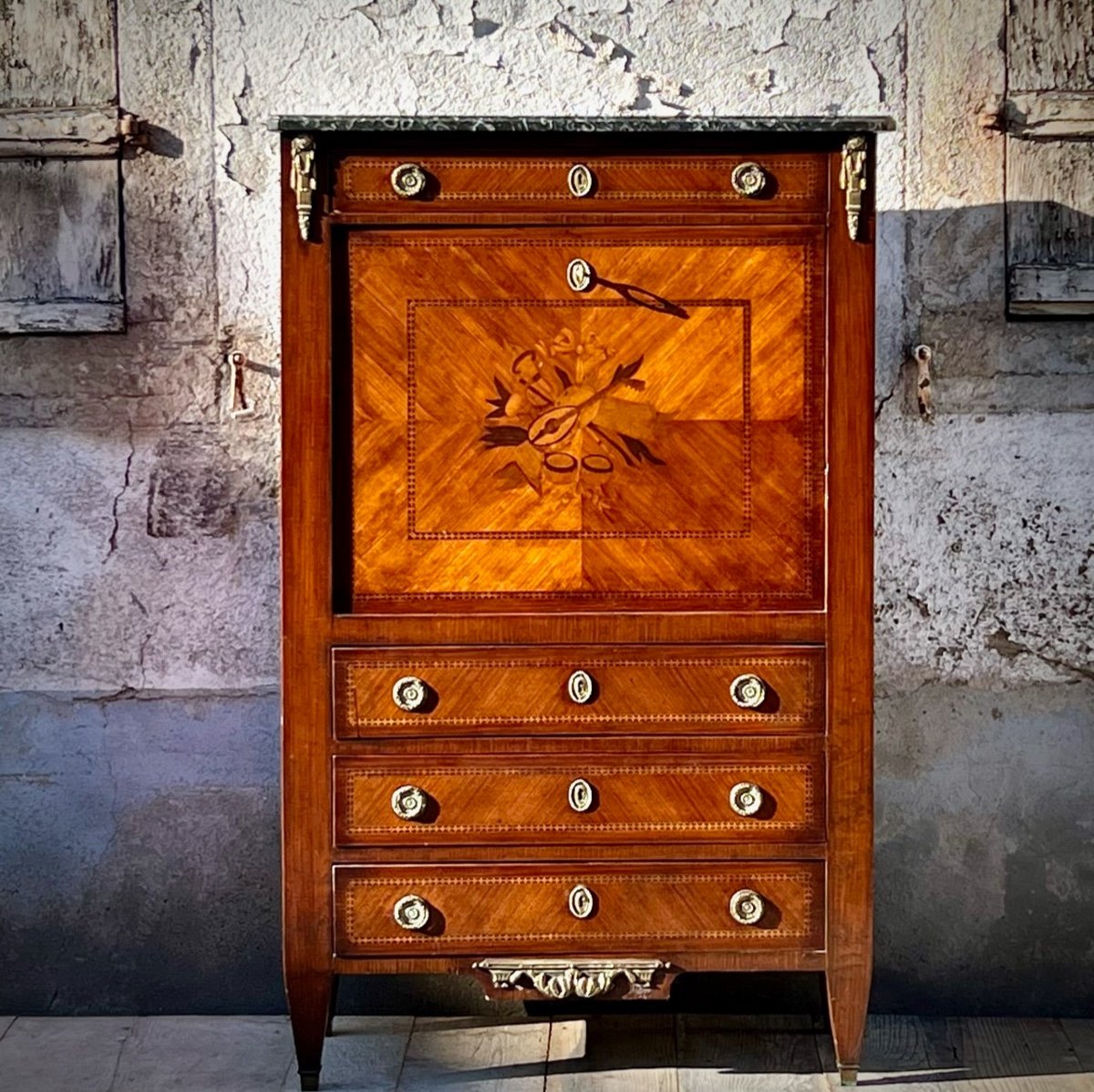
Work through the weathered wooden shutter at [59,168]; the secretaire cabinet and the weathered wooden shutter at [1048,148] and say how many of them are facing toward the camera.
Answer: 3

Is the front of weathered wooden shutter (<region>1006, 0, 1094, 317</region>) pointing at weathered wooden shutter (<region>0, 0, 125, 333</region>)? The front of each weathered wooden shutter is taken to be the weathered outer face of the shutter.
no

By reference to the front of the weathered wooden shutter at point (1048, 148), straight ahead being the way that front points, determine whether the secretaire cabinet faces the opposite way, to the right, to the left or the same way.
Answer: the same way

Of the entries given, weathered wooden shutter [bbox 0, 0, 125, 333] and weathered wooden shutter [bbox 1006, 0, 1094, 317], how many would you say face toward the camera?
2

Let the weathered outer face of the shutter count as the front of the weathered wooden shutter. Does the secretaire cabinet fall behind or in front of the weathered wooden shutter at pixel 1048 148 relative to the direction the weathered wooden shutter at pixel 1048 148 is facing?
in front

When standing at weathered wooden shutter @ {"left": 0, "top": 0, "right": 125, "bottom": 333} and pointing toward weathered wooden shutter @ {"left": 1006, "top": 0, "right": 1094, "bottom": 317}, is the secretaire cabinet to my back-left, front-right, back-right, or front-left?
front-right

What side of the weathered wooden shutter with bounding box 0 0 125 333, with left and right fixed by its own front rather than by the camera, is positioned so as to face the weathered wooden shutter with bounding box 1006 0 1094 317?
left

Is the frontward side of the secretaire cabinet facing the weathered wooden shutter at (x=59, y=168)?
no

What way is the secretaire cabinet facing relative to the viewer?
toward the camera

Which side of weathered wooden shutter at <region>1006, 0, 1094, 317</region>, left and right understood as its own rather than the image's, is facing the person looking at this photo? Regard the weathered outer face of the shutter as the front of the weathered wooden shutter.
front

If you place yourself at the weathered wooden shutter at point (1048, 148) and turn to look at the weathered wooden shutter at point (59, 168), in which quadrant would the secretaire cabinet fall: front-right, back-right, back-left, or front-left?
front-left

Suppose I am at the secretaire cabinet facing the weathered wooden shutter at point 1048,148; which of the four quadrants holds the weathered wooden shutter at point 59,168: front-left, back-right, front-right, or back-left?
back-left

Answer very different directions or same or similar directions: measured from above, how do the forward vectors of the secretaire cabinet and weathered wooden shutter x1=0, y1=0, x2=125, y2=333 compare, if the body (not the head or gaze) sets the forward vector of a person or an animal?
same or similar directions

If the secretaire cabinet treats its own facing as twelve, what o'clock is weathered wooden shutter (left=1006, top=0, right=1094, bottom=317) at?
The weathered wooden shutter is roughly at 8 o'clock from the secretaire cabinet.

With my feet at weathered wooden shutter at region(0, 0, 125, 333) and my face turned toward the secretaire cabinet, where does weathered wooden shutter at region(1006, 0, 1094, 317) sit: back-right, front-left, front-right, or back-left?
front-left
